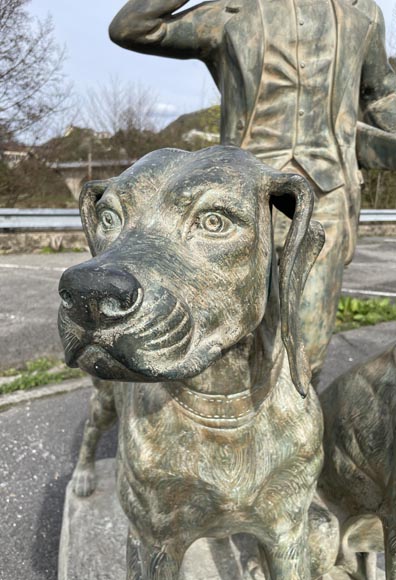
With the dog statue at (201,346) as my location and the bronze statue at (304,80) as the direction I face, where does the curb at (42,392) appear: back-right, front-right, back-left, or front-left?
front-left

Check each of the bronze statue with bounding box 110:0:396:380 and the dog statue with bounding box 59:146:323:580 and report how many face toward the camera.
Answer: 2

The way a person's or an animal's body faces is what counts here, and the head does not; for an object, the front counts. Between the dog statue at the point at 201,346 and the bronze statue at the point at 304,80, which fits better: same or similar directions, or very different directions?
same or similar directions

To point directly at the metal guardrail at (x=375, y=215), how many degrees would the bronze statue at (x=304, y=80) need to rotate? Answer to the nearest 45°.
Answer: approximately 180°

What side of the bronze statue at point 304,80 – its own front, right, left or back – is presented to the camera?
front

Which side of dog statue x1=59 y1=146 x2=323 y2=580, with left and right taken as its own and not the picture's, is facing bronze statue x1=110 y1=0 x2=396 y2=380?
back

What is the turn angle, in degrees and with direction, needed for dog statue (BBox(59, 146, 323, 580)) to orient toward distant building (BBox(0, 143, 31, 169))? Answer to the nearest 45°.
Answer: approximately 180°

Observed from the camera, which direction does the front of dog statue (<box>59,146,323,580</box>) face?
facing the viewer
